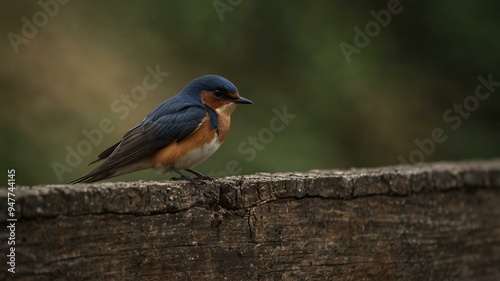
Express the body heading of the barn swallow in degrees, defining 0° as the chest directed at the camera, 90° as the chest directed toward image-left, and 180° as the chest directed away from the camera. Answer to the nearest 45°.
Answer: approximately 270°
